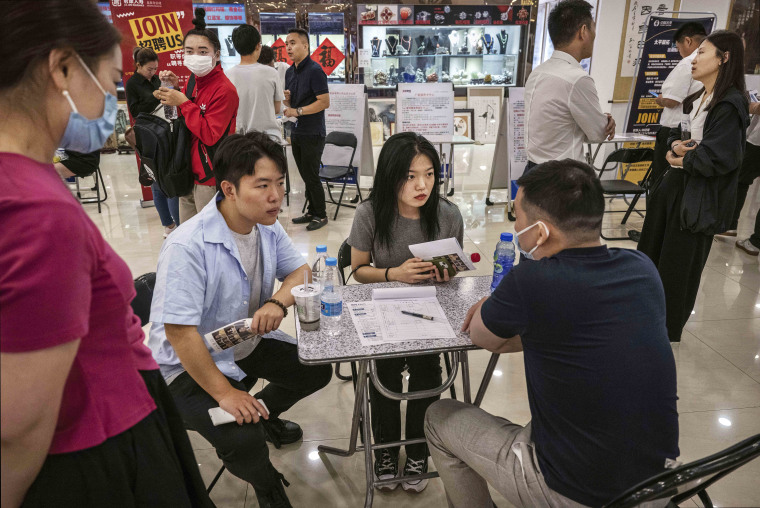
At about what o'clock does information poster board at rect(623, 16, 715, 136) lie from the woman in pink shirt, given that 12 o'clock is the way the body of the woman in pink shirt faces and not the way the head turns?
The information poster board is roughly at 11 o'clock from the woman in pink shirt.

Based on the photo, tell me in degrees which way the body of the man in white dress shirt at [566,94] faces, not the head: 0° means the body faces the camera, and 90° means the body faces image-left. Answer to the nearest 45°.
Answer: approximately 225°

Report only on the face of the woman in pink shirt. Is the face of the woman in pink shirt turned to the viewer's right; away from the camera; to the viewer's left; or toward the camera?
to the viewer's right

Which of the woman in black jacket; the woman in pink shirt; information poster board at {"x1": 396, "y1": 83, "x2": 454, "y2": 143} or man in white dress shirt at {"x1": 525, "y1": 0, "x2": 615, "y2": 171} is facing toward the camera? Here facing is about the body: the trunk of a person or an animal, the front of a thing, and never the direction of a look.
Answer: the information poster board

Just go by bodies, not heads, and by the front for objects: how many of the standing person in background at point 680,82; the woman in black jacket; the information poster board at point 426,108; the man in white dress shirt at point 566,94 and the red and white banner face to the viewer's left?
2

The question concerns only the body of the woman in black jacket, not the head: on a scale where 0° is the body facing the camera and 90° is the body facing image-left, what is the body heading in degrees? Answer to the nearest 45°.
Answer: approximately 90°

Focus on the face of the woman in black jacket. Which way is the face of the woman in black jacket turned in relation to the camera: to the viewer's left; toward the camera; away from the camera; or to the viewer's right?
to the viewer's left

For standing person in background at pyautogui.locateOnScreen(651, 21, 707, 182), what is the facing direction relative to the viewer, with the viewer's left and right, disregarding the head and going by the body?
facing to the left of the viewer

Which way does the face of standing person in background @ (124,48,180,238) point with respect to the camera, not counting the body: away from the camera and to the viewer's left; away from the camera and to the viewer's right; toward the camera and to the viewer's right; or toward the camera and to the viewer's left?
toward the camera and to the viewer's right

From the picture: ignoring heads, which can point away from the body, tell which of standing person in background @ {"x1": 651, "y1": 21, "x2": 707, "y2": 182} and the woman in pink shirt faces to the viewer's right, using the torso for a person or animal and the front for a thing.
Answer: the woman in pink shirt

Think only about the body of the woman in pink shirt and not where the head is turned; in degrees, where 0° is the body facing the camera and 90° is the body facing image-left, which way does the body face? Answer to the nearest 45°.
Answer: approximately 270°

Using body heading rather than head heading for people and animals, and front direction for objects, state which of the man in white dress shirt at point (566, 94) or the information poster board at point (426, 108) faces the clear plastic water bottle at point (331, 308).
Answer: the information poster board
